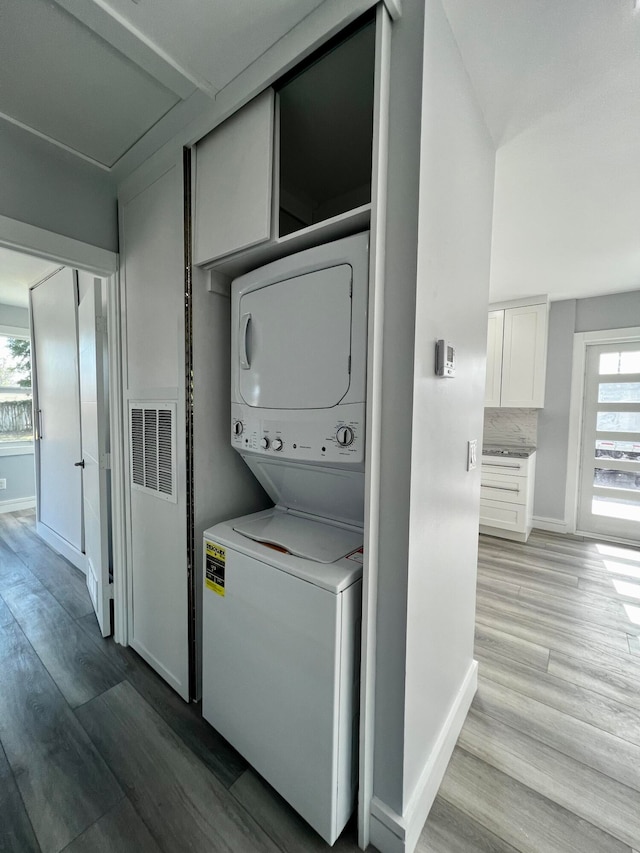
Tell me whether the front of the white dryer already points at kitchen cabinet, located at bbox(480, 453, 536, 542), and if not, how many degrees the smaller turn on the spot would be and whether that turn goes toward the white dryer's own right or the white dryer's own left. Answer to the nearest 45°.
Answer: approximately 180°

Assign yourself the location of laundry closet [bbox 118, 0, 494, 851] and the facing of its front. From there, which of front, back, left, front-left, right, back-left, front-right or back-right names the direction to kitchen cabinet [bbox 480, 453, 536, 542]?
back

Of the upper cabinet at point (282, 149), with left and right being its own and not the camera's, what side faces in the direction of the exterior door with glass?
back

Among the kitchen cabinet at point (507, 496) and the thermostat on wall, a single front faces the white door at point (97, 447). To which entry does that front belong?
the kitchen cabinet

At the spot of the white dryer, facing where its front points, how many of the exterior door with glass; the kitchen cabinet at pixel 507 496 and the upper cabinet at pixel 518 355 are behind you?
3

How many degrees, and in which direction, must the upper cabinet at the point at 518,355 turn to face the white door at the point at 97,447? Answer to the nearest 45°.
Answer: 0° — it already faces it

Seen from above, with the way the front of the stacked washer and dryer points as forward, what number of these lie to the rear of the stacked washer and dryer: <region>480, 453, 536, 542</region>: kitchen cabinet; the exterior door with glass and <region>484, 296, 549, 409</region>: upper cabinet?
3

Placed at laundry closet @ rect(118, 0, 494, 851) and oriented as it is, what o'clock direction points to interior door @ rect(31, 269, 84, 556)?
The interior door is roughly at 3 o'clock from the laundry closet.

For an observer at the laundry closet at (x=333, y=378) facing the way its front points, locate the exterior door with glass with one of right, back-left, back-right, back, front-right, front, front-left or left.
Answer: back

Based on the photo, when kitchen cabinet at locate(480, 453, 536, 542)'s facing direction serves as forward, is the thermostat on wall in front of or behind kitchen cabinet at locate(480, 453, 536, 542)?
in front

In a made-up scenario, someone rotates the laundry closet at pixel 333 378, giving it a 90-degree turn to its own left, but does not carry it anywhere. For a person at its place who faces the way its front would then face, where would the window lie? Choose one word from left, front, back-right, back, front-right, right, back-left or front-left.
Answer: back
